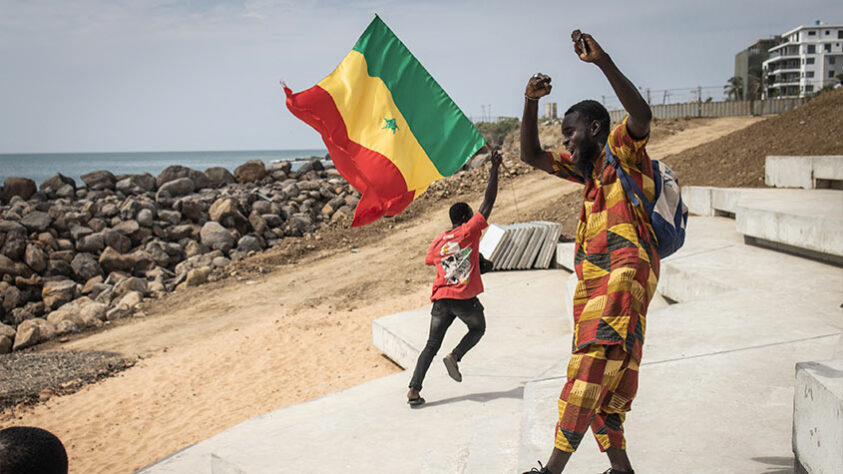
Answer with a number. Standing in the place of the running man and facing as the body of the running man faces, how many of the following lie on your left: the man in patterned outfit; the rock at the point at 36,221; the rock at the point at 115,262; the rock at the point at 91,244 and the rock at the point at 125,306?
4

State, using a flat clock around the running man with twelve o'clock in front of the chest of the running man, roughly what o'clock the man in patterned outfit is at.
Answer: The man in patterned outfit is roughly at 4 o'clock from the running man.

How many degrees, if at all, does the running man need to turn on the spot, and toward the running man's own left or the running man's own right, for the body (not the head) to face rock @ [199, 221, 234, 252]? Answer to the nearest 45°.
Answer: approximately 90° to the running man's own left

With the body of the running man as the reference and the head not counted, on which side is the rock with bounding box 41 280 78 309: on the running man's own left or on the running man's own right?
on the running man's own left

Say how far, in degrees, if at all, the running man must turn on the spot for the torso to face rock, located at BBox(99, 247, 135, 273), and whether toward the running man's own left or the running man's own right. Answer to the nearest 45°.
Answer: approximately 90° to the running man's own left

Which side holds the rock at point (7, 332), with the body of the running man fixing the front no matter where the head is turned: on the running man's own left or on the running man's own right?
on the running man's own left

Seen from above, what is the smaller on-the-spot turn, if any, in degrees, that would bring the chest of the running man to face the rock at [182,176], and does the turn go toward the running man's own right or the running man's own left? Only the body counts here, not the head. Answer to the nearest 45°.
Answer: approximately 90° to the running man's own left

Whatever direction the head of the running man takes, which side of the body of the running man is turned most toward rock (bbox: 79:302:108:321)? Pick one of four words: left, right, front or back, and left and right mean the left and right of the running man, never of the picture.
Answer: left

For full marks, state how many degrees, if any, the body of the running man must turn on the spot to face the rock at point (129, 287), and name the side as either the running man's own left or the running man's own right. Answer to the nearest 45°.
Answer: approximately 90° to the running man's own left

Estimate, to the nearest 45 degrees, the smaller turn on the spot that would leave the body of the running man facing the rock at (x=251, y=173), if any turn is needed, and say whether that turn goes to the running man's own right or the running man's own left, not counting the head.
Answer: approximately 45° to the running man's own left
